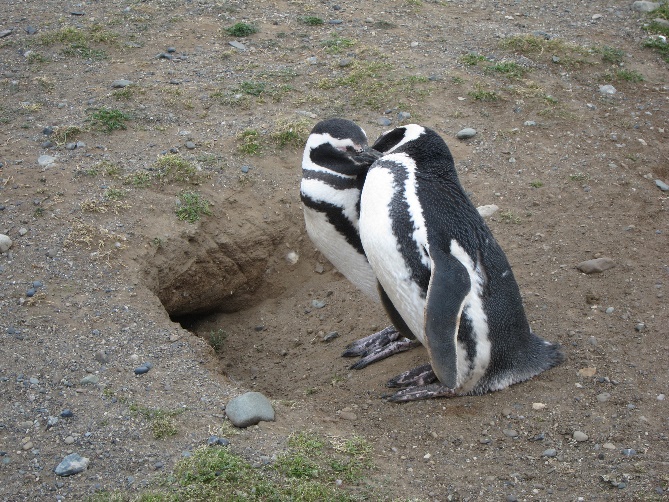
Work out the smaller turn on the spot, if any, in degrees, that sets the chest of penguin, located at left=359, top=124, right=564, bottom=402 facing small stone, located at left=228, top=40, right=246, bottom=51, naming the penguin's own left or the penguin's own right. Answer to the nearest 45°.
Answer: approximately 45° to the penguin's own right

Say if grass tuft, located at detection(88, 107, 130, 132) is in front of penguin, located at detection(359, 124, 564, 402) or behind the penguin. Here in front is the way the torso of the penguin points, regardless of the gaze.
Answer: in front

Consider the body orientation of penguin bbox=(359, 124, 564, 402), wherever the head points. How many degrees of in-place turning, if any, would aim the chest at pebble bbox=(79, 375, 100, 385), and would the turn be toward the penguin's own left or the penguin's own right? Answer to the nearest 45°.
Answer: approximately 45° to the penguin's own left

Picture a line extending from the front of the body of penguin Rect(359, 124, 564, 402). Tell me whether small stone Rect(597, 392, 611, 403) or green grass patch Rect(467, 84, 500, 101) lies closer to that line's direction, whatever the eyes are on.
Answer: the green grass patch

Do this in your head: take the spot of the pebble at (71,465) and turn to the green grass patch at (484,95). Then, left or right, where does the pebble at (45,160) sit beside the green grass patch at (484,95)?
left

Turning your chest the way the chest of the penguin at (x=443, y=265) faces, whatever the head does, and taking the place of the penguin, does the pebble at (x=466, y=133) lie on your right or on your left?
on your right

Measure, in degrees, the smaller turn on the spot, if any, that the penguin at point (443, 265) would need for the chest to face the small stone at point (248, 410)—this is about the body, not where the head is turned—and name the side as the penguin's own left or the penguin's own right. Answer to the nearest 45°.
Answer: approximately 45° to the penguin's own left

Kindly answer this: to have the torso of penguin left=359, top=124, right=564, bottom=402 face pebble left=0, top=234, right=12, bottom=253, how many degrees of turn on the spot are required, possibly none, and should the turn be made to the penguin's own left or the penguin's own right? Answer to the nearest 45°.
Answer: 0° — it already faces it

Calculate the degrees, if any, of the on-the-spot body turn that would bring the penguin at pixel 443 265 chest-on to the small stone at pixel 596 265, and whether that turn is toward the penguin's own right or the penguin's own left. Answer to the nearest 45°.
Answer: approximately 135° to the penguin's own right

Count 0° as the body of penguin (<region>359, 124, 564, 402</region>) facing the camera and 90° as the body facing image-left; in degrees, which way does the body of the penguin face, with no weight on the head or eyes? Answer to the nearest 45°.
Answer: approximately 90°
